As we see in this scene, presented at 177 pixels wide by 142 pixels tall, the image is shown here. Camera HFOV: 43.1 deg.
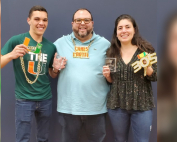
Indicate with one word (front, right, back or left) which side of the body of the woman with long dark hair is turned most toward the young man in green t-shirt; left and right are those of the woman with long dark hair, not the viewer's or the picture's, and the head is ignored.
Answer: right

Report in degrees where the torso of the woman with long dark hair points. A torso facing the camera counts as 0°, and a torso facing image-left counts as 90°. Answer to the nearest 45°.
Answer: approximately 0°
